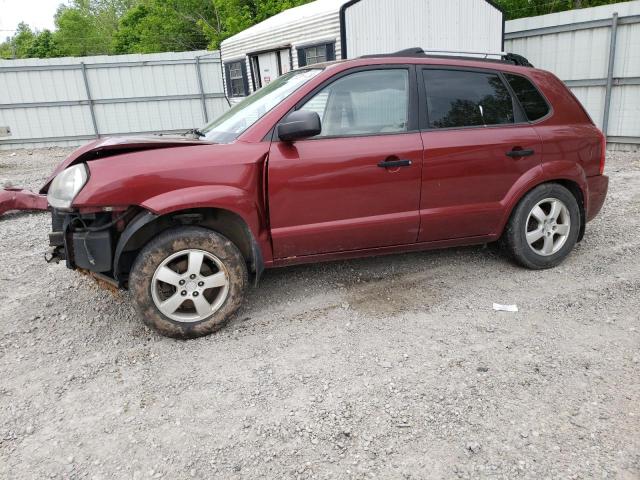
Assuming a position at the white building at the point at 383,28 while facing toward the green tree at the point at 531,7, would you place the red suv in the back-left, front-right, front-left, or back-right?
back-right

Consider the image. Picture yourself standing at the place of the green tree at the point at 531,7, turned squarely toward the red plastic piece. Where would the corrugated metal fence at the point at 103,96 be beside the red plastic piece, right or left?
right

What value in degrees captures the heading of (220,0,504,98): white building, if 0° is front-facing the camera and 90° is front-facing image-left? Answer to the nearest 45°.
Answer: approximately 45°

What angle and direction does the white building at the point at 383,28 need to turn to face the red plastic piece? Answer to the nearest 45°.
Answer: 0° — it already faces it

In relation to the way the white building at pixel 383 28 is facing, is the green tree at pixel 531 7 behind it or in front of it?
behind

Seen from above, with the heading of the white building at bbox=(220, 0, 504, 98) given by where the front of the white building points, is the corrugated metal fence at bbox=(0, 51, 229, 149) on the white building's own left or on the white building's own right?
on the white building's own right

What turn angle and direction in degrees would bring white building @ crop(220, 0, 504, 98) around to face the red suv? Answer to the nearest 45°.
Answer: approximately 45° to its left

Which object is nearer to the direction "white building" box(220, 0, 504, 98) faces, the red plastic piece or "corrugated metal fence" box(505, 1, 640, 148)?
the red plastic piece

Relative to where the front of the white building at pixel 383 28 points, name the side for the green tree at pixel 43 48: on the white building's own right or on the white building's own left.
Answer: on the white building's own right

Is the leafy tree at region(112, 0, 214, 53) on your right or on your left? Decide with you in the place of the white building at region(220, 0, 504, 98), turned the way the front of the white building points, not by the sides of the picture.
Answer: on your right

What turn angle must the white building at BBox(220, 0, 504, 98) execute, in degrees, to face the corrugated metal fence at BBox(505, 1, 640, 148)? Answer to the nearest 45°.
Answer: approximately 135° to its left

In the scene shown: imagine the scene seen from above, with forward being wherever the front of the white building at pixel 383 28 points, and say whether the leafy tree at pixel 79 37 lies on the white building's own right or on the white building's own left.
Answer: on the white building's own right
